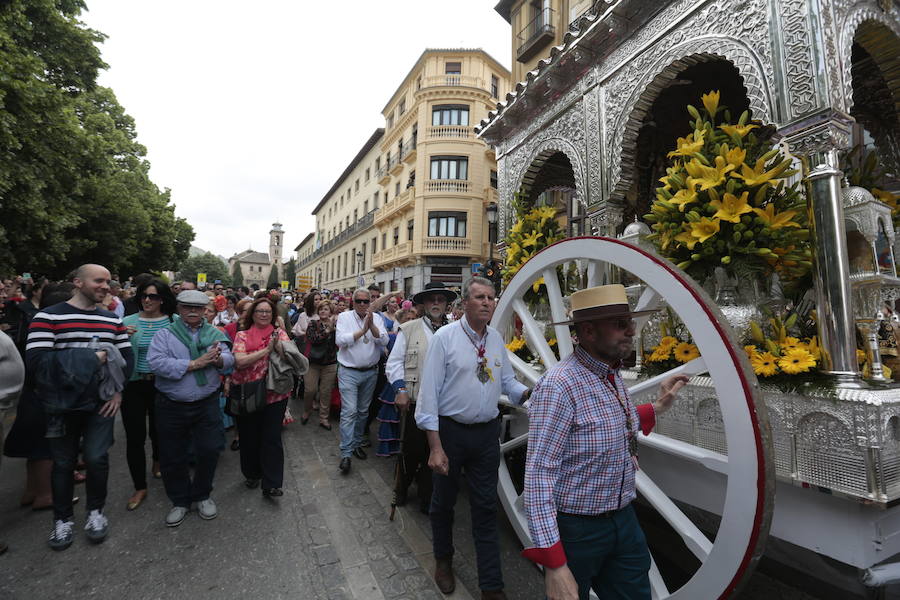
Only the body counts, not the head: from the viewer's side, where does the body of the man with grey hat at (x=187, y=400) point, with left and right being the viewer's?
facing the viewer

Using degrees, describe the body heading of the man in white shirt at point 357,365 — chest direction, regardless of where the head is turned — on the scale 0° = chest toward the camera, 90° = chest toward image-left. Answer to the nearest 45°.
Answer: approximately 0°

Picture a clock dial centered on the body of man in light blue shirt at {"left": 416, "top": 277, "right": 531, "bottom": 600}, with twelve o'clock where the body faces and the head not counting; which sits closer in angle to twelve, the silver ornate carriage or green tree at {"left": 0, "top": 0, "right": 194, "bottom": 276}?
the silver ornate carriage

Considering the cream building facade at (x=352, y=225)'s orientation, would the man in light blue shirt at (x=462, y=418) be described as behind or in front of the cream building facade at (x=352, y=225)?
in front

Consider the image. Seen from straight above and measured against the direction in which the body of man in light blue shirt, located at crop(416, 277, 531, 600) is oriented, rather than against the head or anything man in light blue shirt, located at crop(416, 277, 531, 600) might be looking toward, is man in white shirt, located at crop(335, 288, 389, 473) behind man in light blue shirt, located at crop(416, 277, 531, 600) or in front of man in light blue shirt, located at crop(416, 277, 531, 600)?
behind

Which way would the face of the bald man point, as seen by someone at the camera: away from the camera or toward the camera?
toward the camera

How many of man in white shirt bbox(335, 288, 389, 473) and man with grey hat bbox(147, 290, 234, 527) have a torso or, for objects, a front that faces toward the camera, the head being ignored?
2

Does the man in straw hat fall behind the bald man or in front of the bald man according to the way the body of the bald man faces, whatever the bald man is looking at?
in front

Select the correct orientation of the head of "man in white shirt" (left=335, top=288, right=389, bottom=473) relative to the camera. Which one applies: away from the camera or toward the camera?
toward the camera

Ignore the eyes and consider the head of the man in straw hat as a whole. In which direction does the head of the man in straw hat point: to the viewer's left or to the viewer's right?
to the viewer's right

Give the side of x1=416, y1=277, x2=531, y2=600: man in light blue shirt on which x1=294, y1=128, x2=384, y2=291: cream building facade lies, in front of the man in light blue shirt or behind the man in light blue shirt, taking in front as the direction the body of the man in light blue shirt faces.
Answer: behind

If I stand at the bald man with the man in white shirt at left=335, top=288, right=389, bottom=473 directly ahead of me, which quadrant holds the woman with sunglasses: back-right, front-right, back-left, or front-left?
front-left

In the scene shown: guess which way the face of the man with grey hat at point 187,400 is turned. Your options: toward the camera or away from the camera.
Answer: toward the camera

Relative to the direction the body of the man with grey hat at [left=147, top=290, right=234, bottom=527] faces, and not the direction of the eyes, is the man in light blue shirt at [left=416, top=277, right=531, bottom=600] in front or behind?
in front
